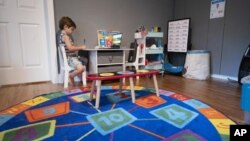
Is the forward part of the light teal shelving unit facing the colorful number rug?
yes

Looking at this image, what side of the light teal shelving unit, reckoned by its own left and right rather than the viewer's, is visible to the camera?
front

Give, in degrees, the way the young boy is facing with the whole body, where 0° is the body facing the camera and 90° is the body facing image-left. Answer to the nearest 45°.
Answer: approximately 270°

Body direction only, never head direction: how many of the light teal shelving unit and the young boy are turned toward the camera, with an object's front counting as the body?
1

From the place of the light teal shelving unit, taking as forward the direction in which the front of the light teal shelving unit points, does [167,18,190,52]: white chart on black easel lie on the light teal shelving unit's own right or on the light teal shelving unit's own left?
on the light teal shelving unit's own left

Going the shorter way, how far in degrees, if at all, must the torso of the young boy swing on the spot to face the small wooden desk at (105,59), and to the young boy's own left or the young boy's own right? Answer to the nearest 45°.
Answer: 0° — they already face it

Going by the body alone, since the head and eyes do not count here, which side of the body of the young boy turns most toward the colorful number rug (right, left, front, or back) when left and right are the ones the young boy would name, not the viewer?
right

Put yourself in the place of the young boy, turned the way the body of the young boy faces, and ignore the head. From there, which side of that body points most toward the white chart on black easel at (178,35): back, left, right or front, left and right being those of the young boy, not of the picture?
front

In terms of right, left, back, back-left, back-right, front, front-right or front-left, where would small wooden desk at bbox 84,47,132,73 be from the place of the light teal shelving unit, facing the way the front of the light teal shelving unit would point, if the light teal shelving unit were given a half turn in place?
back-left
